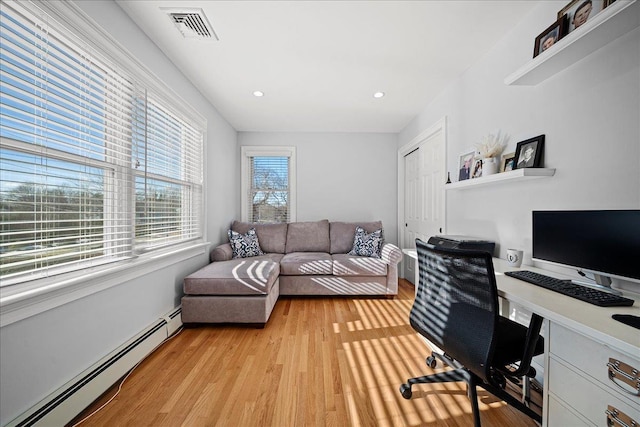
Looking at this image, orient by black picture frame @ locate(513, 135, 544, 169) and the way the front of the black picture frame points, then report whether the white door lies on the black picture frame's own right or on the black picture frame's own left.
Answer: on the black picture frame's own right

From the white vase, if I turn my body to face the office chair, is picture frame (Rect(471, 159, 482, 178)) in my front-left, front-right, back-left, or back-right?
back-right

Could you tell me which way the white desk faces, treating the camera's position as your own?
facing the viewer and to the left of the viewer

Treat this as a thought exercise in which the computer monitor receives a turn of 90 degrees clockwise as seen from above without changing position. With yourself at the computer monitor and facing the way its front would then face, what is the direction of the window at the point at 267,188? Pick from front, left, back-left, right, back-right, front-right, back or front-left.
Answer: front-left

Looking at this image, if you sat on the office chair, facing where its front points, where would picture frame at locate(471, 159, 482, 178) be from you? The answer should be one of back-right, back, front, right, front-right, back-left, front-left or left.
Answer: front-left

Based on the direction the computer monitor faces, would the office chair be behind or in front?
in front

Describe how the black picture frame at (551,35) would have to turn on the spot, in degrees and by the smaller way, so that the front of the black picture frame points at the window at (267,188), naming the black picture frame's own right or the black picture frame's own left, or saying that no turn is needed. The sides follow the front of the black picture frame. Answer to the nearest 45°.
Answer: approximately 45° to the black picture frame's own right

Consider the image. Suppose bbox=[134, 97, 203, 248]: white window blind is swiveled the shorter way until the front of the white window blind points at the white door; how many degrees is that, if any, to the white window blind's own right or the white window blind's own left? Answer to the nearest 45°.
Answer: approximately 45° to the white window blind's own left

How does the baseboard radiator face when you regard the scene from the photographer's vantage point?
facing the viewer and to the right of the viewer

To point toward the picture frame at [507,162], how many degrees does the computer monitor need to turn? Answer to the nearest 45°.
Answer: approximately 90° to its right

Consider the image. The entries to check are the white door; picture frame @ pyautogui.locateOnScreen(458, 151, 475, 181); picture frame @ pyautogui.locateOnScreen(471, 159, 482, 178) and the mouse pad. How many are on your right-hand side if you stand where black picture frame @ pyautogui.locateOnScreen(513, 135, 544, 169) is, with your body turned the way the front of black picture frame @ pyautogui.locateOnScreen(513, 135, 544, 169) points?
3

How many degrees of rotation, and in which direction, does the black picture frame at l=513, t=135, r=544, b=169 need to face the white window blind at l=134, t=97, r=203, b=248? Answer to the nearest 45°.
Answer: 0° — it already faces it

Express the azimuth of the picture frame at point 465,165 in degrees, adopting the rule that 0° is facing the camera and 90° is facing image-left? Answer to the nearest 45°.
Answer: approximately 45°

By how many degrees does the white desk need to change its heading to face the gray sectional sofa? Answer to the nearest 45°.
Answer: approximately 45° to its right

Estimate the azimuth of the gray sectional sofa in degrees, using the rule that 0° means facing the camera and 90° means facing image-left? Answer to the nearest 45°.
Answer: approximately 0°

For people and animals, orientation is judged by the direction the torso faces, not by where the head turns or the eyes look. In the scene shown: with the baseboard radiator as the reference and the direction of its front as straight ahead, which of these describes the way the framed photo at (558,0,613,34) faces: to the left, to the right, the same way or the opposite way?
the opposite way
